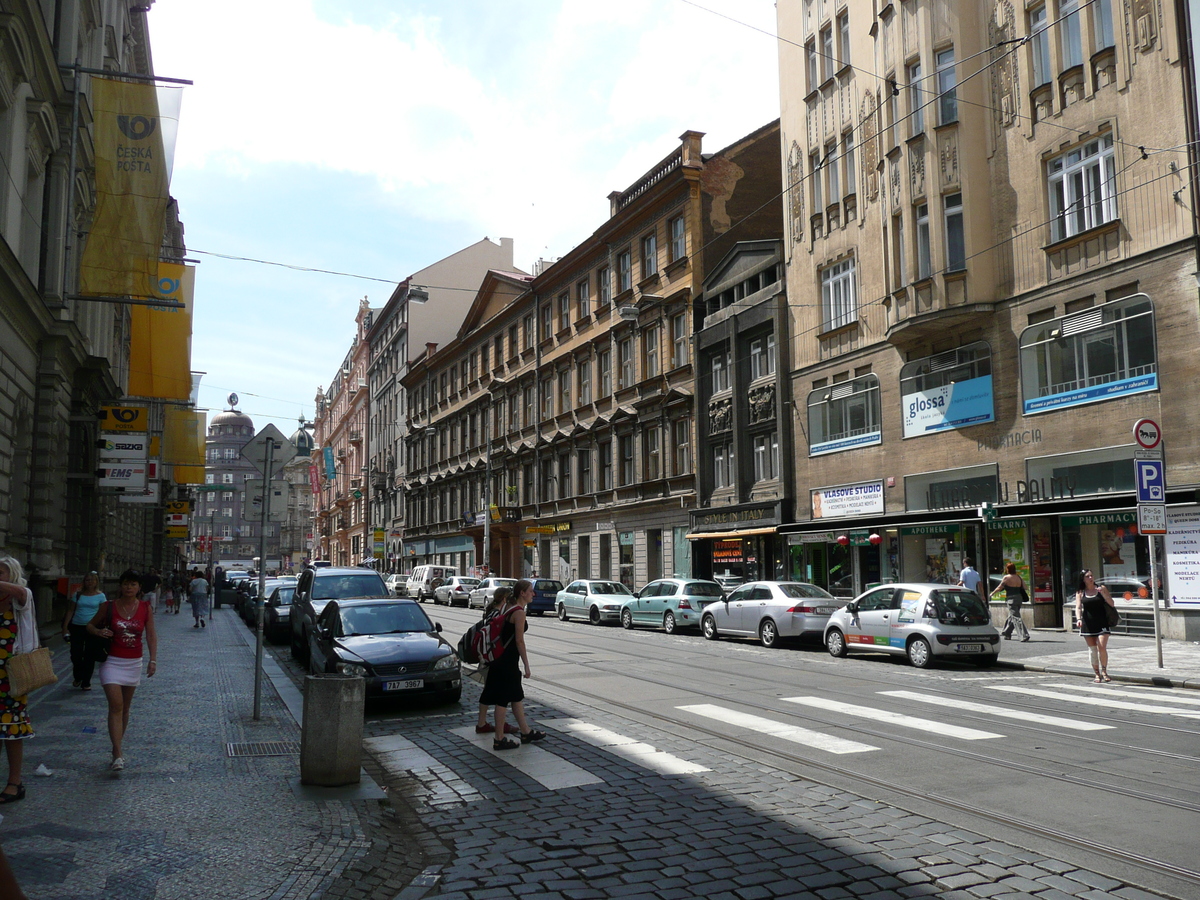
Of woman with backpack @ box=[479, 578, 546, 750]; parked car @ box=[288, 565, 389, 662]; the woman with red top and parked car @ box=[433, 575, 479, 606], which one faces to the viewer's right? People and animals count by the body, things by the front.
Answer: the woman with backpack

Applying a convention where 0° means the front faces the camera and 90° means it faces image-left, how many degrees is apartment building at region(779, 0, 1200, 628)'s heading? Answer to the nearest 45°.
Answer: approximately 45°

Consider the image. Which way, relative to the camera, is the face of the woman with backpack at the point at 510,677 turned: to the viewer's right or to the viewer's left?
to the viewer's right

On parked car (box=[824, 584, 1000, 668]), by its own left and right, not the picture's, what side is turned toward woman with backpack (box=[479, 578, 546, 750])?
left

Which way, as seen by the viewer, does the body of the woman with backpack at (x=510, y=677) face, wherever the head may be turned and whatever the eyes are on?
to the viewer's right

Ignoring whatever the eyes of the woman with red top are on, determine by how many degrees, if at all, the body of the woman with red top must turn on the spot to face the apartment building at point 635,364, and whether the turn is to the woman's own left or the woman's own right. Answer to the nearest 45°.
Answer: approximately 135° to the woman's own left

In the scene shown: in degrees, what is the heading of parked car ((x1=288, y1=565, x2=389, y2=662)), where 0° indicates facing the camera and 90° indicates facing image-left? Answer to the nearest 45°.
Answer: approximately 0°

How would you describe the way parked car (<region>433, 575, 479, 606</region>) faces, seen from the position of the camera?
facing away from the viewer and to the left of the viewer

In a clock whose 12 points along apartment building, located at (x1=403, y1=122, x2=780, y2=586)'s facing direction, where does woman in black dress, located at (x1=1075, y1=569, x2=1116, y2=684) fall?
The woman in black dress is roughly at 10 o'clock from the apartment building.

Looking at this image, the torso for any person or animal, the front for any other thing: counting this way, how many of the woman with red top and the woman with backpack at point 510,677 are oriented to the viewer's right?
1
